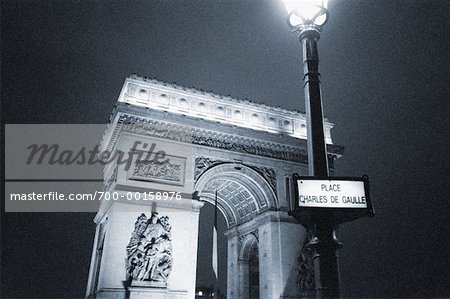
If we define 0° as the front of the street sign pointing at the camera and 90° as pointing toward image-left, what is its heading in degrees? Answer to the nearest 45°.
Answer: approximately 0°

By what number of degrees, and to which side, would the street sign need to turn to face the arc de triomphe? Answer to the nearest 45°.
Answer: approximately 135° to its right
